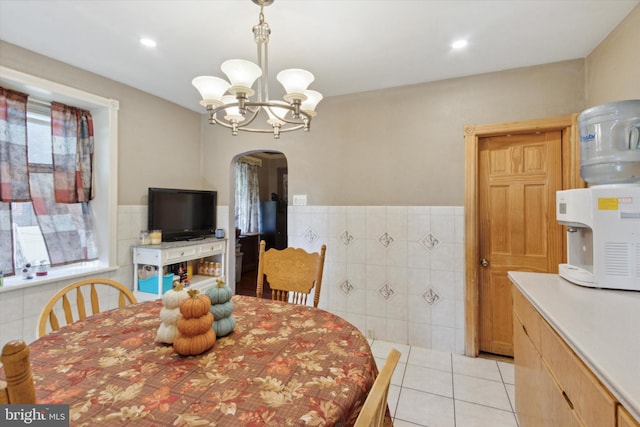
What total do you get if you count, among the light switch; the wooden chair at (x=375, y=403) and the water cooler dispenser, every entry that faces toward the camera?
1

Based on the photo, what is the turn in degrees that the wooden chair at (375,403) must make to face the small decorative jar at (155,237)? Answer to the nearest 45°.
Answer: approximately 45° to its right

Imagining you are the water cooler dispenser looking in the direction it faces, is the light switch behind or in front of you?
in front

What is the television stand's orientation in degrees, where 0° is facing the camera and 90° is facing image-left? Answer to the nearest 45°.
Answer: approximately 315°

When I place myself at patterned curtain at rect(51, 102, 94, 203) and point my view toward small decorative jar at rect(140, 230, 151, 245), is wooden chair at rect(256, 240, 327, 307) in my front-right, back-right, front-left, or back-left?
front-right

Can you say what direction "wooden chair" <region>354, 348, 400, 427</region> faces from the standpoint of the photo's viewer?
facing to the left of the viewer

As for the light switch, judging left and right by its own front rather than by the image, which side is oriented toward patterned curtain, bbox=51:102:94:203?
right

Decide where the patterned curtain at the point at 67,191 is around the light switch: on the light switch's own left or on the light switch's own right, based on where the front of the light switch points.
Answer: on the light switch's own right

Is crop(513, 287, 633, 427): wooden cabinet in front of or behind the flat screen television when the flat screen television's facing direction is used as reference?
in front

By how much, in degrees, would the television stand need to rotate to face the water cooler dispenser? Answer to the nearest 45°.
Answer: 0° — it already faces it

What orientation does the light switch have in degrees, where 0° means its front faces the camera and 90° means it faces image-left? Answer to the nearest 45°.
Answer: approximately 0°

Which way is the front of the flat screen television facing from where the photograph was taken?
facing the viewer and to the right of the viewer
